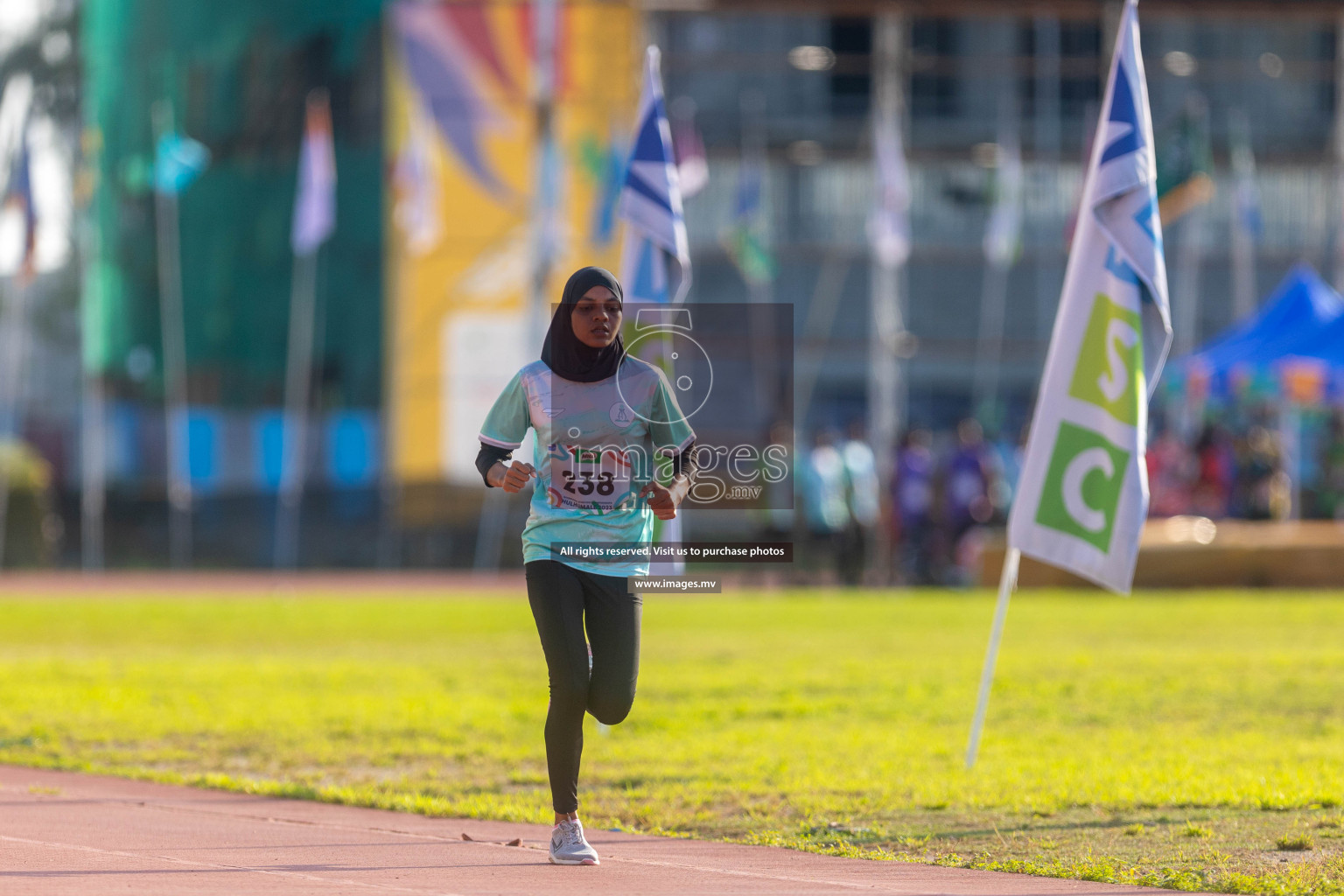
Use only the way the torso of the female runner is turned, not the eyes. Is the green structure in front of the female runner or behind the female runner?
behind

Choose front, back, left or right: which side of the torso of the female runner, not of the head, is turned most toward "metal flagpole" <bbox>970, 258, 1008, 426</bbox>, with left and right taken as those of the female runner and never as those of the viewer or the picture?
back

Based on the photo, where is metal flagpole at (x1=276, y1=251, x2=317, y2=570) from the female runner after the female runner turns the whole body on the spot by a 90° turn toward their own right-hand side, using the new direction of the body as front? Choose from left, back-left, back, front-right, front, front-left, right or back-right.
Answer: right

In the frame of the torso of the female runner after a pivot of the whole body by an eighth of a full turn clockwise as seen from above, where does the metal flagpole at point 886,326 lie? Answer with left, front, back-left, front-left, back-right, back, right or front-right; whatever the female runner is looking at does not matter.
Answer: back-right

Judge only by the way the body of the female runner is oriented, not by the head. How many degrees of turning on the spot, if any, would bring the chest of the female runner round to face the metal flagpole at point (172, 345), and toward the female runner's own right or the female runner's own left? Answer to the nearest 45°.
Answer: approximately 180°

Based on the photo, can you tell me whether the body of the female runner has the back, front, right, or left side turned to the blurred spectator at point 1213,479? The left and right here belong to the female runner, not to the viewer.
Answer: back

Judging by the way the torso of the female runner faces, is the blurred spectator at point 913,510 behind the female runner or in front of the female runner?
behind

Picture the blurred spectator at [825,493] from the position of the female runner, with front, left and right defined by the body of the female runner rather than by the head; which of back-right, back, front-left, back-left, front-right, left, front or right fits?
back

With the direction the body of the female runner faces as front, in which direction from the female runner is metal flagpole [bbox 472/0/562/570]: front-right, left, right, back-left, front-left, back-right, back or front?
back

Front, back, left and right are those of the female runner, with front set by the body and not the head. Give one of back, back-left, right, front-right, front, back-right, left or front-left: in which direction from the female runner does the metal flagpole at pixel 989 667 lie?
back-left

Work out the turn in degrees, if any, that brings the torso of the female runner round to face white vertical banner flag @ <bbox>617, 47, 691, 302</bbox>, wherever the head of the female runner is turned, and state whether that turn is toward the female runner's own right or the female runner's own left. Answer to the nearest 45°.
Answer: approximately 180°

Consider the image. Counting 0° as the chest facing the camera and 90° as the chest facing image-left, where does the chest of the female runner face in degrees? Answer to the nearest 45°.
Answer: approximately 0°
